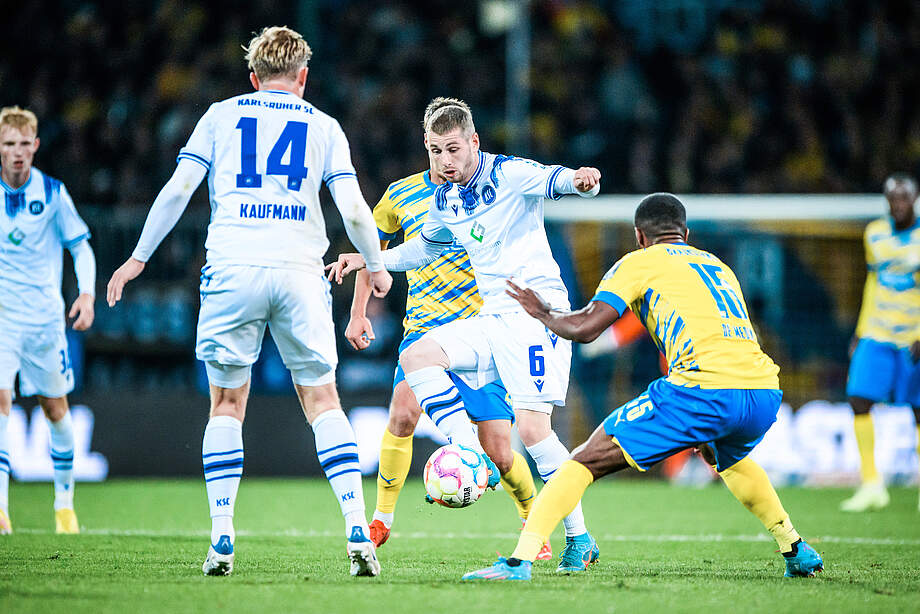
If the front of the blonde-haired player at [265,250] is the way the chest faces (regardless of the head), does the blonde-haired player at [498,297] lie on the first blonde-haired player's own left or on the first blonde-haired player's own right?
on the first blonde-haired player's own right

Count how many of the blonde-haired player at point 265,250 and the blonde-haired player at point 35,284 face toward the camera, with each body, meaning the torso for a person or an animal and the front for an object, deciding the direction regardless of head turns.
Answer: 1

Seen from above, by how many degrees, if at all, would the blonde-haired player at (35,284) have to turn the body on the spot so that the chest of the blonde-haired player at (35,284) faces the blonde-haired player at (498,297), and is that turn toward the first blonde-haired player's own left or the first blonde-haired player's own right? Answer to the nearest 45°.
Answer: approximately 45° to the first blonde-haired player's own left

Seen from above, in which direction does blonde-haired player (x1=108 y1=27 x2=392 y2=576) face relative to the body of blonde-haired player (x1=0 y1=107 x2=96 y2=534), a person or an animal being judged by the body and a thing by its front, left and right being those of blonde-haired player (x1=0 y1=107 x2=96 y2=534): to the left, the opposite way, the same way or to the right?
the opposite way

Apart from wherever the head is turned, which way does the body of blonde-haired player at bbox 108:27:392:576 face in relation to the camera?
away from the camera
